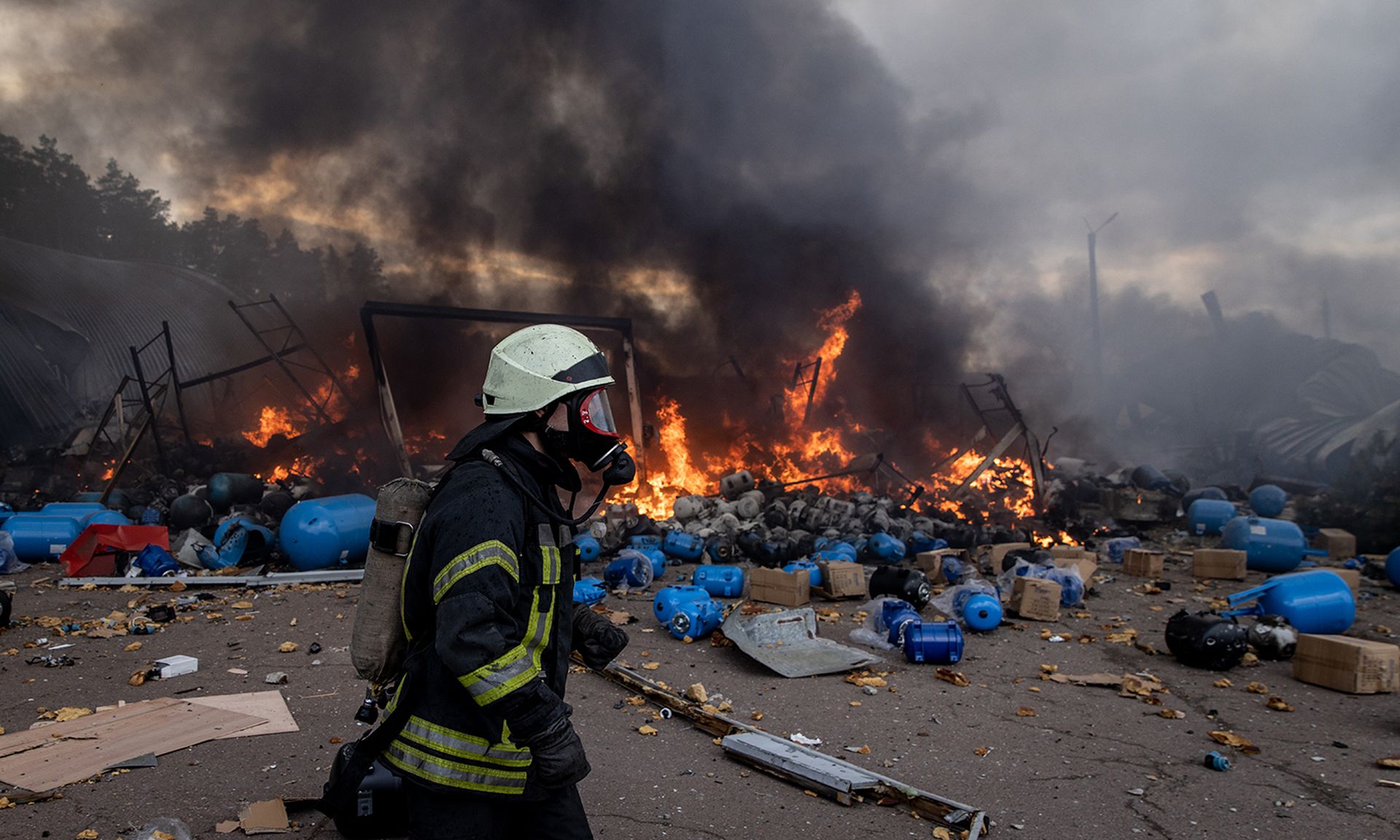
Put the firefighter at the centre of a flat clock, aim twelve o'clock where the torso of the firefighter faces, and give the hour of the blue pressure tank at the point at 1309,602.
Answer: The blue pressure tank is roughly at 11 o'clock from the firefighter.

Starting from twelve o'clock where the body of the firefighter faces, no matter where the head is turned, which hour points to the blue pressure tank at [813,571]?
The blue pressure tank is roughly at 10 o'clock from the firefighter.

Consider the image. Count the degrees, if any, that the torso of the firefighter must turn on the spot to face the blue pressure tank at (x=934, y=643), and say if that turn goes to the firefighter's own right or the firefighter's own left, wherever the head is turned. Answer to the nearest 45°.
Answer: approximately 45° to the firefighter's own left

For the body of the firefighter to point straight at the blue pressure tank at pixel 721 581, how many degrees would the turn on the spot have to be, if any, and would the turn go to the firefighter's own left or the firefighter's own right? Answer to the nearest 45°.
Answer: approximately 90° to the firefighter's own left

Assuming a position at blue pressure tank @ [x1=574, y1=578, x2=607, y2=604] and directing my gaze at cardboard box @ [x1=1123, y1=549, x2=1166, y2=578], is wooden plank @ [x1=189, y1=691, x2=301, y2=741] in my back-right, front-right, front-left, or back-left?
back-right

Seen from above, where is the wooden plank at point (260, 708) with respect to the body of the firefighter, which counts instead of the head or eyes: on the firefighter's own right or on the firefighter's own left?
on the firefighter's own left

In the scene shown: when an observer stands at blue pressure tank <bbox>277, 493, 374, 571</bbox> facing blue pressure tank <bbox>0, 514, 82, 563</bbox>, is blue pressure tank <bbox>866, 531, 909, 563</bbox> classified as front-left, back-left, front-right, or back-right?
back-right

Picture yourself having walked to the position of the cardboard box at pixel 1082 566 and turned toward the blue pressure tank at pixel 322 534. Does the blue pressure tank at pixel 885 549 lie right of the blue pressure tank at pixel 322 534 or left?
right

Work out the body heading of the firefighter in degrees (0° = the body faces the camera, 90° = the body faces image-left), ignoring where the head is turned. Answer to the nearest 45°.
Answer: approximately 270°

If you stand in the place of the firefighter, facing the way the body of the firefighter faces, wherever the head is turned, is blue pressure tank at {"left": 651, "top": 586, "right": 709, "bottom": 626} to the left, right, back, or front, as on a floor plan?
left

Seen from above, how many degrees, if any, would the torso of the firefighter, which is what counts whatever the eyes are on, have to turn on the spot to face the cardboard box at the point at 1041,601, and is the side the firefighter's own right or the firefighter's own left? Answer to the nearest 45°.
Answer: approximately 45° to the firefighter's own left

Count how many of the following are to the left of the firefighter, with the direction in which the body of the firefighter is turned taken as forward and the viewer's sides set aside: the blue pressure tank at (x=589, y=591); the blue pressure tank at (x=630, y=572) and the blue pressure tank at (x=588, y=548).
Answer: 3
